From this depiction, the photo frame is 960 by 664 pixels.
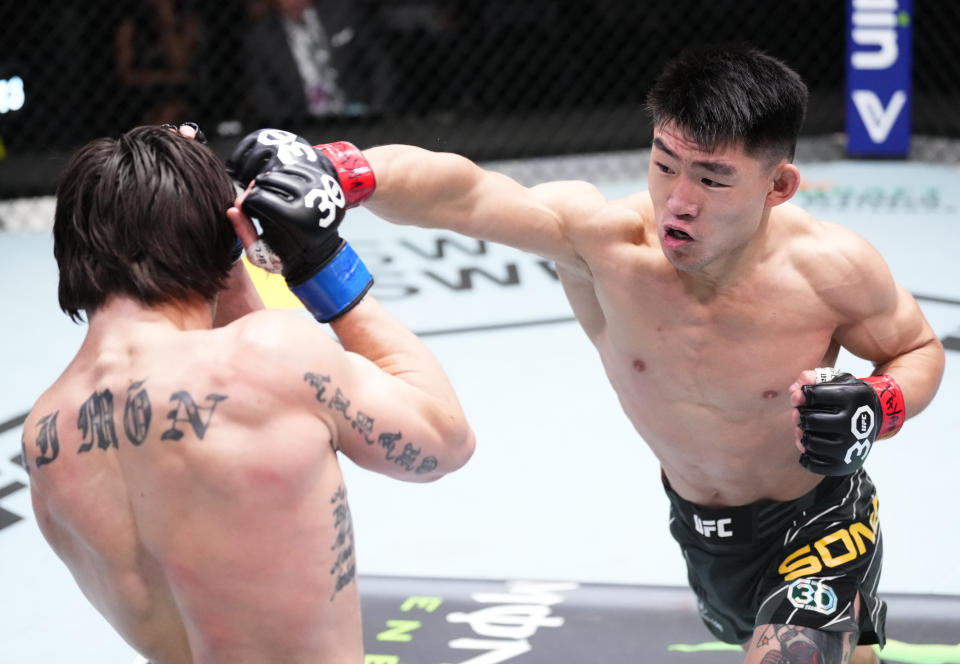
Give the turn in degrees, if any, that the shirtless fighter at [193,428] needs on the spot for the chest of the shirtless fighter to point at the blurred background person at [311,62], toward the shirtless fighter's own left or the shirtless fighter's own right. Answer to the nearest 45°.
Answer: approximately 45° to the shirtless fighter's own left

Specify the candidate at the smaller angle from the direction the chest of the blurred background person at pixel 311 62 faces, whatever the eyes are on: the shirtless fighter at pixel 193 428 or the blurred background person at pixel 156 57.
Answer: the shirtless fighter

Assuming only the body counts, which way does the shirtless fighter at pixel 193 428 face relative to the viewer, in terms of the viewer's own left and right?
facing away from the viewer and to the right of the viewer

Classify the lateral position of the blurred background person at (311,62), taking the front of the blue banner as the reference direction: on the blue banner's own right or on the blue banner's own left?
on the blue banner's own right

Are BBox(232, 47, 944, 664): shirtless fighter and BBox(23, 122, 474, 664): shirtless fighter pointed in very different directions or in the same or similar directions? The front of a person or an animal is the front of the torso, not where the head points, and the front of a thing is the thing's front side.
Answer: very different directions

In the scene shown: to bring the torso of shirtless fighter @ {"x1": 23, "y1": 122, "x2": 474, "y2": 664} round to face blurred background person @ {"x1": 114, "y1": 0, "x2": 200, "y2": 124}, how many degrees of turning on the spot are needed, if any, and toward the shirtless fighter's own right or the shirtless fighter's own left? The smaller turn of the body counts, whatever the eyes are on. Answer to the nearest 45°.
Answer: approximately 45° to the shirtless fighter's own left

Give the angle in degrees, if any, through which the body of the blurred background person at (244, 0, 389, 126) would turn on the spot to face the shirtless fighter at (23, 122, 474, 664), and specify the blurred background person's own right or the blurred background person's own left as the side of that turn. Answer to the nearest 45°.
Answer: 0° — they already face them

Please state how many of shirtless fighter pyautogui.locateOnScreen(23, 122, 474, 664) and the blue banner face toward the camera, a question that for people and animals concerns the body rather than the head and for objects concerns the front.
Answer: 1

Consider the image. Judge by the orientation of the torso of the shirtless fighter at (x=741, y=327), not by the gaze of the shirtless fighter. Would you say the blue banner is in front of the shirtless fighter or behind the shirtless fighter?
behind
